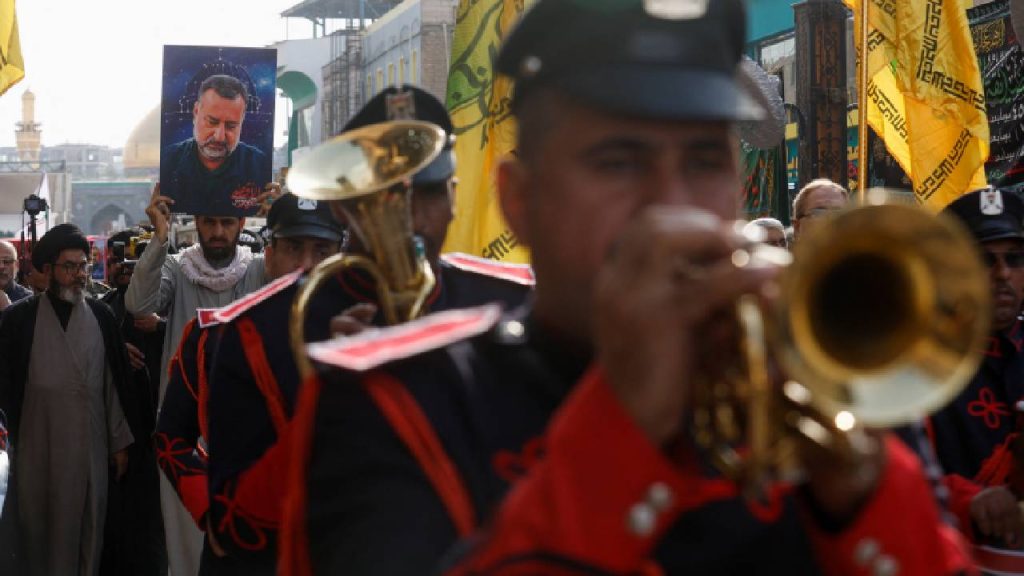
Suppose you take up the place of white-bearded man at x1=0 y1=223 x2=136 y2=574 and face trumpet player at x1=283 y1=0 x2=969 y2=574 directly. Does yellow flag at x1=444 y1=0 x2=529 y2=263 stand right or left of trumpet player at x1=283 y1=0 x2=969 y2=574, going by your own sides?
left

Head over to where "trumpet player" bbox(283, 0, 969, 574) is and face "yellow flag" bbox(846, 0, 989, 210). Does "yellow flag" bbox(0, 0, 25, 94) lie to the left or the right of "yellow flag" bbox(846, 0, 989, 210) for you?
left

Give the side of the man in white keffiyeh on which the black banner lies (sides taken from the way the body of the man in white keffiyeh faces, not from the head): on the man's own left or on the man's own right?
on the man's own left

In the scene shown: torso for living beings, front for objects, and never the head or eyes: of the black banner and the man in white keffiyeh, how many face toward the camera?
2

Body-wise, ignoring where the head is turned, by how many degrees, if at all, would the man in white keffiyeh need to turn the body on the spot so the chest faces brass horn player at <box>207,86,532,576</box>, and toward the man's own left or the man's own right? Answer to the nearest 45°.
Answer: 0° — they already face them

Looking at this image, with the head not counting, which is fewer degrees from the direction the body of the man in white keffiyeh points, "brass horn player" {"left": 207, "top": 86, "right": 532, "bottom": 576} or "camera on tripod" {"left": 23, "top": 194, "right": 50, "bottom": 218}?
the brass horn player

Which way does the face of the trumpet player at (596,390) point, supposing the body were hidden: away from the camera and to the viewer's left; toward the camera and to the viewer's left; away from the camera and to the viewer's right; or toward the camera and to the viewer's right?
toward the camera and to the viewer's right

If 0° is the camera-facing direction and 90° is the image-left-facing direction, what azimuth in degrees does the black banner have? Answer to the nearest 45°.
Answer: approximately 0°

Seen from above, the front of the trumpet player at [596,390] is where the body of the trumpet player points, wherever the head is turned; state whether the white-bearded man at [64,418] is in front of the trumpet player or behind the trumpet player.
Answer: behind

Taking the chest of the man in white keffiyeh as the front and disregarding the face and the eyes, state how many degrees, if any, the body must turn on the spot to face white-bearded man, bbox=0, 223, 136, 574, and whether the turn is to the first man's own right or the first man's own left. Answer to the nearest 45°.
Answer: approximately 135° to the first man's own right

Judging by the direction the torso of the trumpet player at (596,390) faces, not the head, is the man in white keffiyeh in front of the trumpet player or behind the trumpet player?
behind

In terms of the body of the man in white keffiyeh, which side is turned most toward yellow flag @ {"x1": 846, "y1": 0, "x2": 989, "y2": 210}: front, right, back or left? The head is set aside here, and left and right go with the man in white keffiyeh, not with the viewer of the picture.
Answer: left

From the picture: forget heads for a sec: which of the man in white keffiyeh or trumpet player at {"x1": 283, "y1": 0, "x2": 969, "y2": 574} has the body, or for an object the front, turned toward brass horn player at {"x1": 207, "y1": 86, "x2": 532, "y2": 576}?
the man in white keffiyeh

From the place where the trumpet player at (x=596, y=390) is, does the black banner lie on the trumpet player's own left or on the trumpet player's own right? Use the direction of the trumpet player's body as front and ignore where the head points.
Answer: on the trumpet player's own left

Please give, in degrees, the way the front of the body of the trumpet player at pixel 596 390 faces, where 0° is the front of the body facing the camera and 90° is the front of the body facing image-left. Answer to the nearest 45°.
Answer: approximately 315°

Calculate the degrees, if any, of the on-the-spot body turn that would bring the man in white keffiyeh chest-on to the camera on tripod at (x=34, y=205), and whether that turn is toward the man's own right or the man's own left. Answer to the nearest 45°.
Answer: approximately 180°
